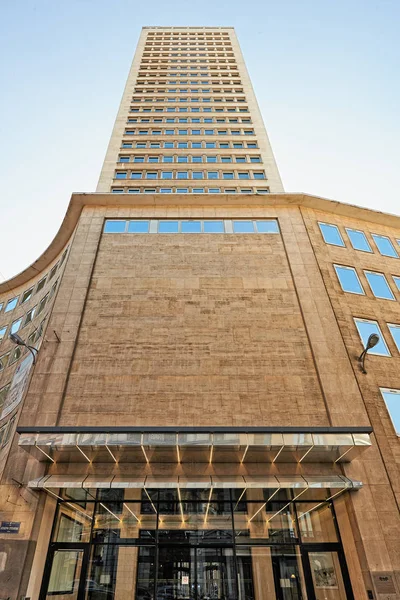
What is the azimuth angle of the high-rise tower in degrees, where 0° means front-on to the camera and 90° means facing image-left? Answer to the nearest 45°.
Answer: approximately 0°
